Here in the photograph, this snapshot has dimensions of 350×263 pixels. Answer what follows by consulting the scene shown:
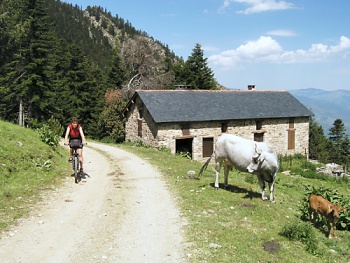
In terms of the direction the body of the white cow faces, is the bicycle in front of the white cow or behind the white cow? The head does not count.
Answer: behind

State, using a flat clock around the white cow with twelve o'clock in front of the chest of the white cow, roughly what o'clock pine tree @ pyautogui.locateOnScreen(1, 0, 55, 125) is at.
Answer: The pine tree is roughly at 6 o'clock from the white cow.

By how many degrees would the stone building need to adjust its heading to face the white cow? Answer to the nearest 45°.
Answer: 0° — it already faces it

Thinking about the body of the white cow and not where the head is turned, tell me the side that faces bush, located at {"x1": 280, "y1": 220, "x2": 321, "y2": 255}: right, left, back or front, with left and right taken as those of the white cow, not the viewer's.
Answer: front

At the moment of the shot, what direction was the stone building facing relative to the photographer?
facing the viewer

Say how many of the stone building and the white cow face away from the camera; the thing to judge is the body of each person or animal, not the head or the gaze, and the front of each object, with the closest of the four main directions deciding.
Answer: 0

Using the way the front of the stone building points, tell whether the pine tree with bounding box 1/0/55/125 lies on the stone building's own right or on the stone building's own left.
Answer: on the stone building's own right

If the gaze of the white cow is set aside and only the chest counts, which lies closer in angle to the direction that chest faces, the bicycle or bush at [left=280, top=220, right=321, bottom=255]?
the bush

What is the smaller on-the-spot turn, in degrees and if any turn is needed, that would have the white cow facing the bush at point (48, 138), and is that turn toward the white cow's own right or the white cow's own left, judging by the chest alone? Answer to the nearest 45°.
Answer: approximately 180°

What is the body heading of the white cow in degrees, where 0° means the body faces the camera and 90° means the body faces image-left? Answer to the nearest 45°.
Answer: approximately 315°
